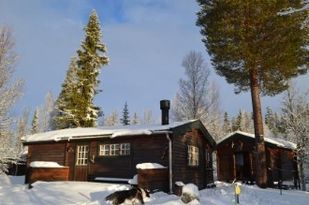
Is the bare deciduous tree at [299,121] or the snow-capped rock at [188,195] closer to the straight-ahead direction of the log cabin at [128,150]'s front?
the snow-capped rock

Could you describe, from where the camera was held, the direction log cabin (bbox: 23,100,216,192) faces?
facing the viewer and to the left of the viewer

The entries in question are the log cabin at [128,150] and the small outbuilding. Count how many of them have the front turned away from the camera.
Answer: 0

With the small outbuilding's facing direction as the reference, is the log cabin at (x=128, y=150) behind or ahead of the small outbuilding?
ahead

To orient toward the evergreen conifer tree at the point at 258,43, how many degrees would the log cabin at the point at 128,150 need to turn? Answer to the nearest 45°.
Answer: approximately 135° to its left

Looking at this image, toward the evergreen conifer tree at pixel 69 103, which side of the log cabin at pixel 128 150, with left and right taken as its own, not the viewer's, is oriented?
right

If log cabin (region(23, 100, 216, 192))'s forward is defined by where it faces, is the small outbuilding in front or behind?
behind

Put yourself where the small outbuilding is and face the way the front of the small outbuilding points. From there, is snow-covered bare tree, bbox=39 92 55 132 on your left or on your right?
on your right
